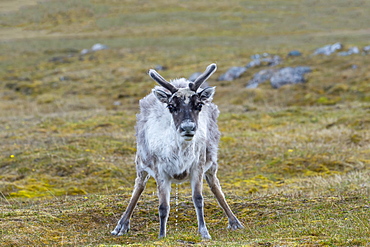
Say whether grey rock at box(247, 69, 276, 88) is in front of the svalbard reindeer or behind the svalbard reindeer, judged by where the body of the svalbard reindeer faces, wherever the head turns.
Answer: behind

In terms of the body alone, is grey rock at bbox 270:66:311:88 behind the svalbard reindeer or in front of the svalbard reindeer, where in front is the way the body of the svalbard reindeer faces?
behind

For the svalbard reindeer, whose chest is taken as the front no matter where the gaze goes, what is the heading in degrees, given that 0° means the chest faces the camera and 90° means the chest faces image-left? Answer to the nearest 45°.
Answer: approximately 0°
